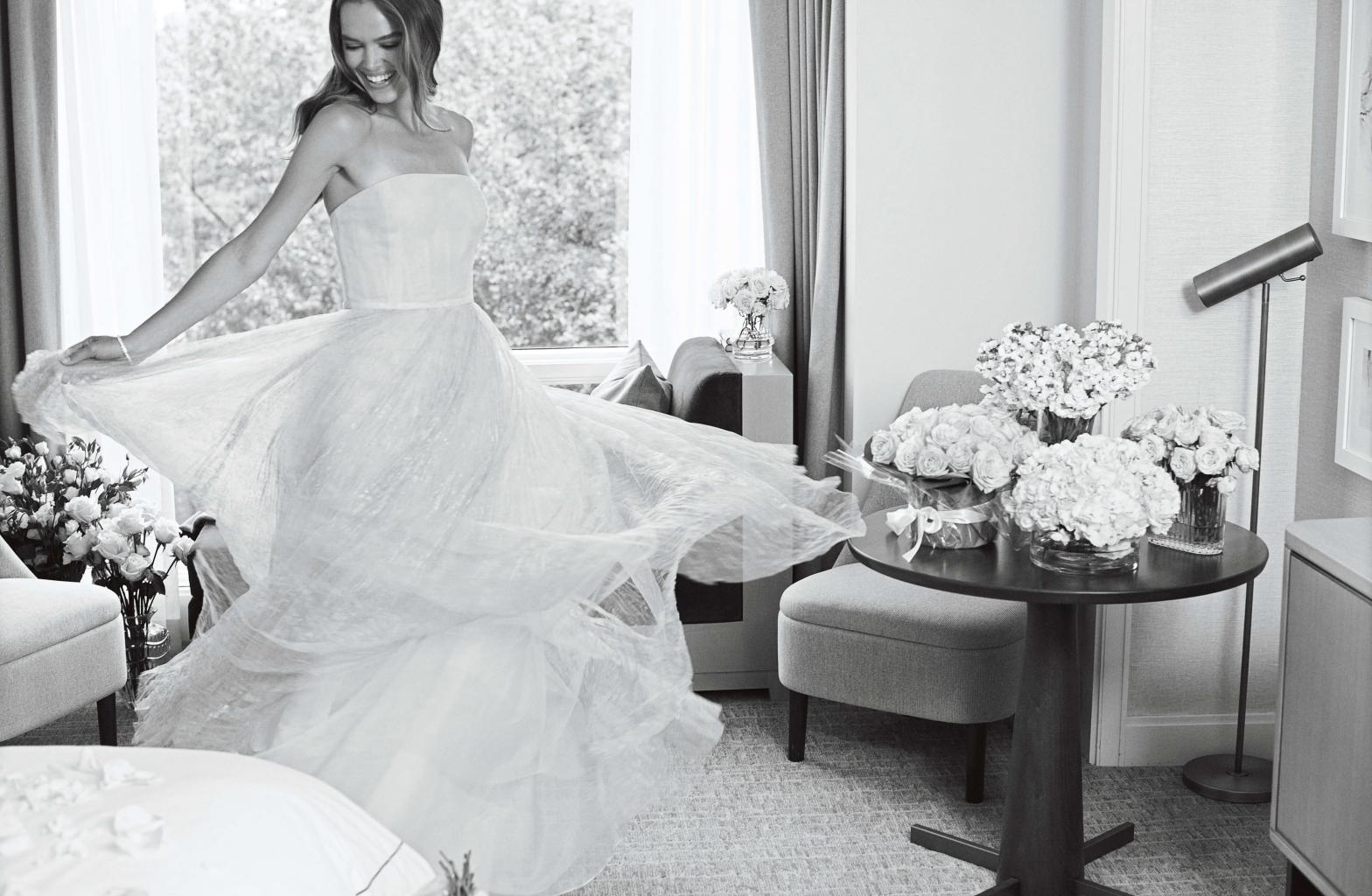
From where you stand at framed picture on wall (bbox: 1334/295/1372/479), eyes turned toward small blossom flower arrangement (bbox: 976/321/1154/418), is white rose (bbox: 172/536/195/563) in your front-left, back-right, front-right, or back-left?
front-right

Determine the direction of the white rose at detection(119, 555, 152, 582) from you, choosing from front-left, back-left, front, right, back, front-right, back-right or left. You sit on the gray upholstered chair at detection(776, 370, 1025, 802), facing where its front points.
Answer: front-right

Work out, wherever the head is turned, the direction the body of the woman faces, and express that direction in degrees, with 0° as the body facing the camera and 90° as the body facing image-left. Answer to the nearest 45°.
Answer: approximately 315°

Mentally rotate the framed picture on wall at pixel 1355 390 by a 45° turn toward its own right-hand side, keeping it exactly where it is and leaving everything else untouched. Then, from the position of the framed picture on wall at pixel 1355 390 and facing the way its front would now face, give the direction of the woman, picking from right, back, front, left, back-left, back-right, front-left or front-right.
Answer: front-left

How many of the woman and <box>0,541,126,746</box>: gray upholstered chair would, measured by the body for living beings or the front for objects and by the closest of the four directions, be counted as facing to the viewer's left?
0

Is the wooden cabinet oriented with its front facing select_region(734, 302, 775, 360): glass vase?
no

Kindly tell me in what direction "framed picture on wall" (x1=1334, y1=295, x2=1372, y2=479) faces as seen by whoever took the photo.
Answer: facing the viewer and to the left of the viewer

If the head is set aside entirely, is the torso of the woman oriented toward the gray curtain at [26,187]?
no

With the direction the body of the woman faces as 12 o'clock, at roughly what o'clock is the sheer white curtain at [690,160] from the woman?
The sheer white curtain is roughly at 8 o'clock from the woman.

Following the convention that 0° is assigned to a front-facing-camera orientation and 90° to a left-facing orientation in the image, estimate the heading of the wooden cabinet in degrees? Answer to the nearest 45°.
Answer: approximately 45°

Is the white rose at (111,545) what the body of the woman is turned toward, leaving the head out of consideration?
no

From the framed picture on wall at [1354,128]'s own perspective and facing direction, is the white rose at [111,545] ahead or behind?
ahead

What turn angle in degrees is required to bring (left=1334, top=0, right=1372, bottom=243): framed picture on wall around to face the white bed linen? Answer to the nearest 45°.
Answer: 0° — it already faces it

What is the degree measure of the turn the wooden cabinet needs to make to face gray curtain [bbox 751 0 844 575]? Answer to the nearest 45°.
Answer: approximately 90° to its right

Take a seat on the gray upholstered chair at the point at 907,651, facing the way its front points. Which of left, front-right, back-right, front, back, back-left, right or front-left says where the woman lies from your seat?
front

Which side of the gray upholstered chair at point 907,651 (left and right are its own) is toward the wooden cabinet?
left

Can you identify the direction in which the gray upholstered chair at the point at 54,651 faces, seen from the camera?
facing the viewer and to the right of the viewer
